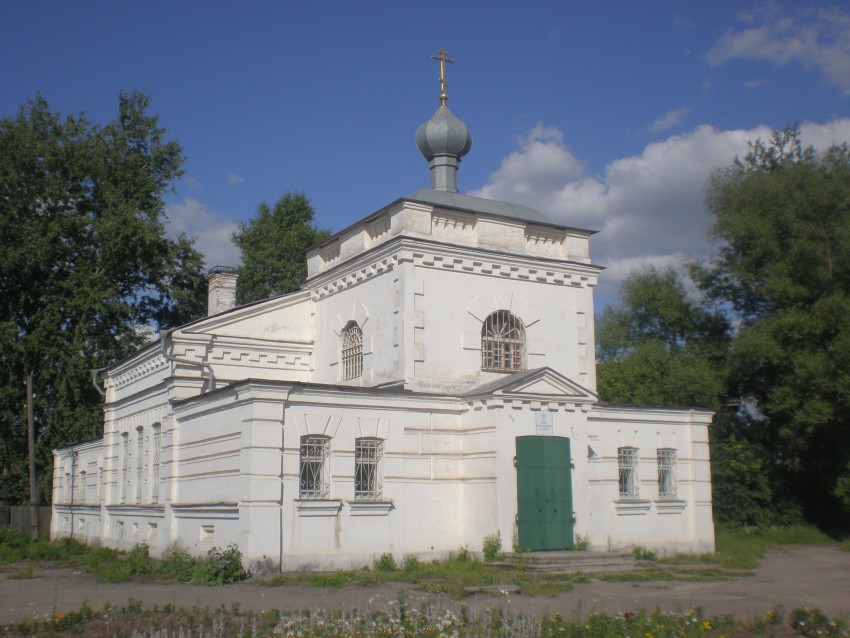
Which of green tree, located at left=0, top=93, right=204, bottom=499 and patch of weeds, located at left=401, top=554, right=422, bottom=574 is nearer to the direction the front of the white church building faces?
the patch of weeds

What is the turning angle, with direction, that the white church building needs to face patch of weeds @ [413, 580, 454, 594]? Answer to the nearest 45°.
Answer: approximately 45° to its right

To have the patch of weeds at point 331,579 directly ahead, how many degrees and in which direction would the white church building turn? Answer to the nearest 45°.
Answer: approximately 45° to its right

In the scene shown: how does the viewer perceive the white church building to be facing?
facing the viewer and to the right of the viewer

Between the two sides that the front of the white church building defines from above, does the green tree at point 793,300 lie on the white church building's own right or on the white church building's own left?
on the white church building's own left

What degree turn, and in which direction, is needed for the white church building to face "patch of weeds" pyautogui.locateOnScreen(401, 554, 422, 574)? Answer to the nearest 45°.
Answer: approximately 45° to its right

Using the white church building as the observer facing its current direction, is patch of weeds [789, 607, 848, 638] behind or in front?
in front
